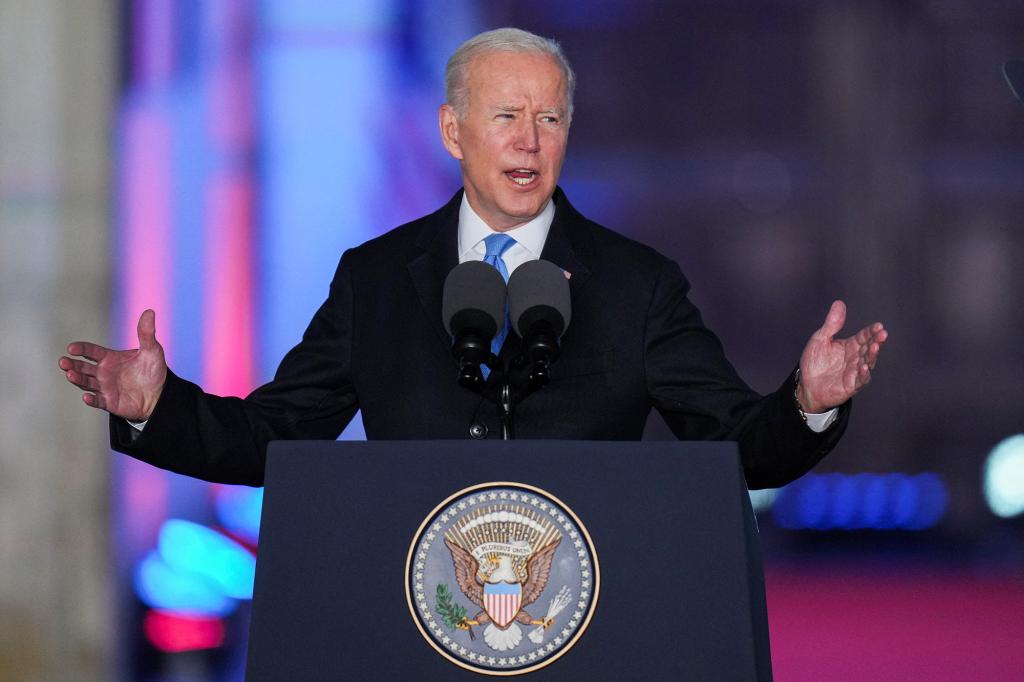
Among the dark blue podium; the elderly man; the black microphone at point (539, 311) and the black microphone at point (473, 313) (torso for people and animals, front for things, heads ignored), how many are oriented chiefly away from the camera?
2

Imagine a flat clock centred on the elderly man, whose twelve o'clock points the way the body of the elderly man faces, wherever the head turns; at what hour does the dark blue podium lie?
The dark blue podium is roughly at 12 o'clock from the elderly man.

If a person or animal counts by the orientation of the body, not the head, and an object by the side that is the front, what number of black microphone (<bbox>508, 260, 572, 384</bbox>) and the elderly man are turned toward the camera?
1

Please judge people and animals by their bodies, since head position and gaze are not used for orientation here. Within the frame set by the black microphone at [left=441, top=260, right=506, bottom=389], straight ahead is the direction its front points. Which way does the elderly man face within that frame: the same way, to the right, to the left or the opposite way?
the opposite way

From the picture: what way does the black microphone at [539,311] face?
away from the camera

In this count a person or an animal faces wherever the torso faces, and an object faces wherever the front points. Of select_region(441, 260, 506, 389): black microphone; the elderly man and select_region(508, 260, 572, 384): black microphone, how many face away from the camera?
2

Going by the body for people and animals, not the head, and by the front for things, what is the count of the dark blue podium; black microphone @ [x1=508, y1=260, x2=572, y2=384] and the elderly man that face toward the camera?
2

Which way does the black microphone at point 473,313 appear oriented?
away from the camera
